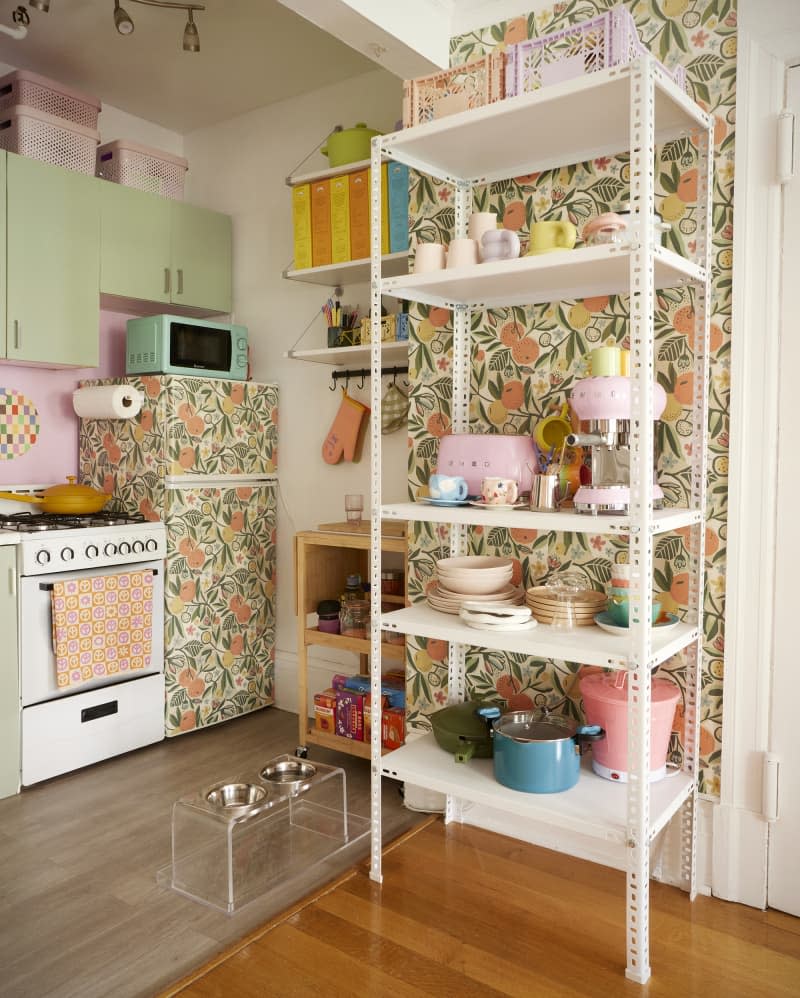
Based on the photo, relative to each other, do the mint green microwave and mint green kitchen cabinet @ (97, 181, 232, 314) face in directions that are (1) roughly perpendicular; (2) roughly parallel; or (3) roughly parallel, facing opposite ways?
roughly parallel

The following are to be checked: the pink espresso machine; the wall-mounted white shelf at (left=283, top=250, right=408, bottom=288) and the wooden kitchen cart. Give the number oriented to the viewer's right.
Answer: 0

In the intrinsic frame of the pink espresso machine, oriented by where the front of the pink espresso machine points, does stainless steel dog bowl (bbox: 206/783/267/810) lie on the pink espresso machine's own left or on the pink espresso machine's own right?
on the pink espresso machine's own right

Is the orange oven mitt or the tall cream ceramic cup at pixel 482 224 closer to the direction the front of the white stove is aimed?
the tall cream ceramic cup

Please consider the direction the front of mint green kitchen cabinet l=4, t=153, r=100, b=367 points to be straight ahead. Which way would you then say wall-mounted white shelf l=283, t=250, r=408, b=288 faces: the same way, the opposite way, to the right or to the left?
to the right

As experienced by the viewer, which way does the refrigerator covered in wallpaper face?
facing the viewer and to the right of the viewer

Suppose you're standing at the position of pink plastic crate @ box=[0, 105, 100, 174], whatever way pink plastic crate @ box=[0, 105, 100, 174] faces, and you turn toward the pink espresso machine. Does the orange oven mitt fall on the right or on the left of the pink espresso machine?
left

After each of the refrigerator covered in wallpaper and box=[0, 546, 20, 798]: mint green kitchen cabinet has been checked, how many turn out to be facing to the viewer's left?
0

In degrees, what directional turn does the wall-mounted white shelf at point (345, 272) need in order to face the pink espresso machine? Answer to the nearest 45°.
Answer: approximately 90° to its left

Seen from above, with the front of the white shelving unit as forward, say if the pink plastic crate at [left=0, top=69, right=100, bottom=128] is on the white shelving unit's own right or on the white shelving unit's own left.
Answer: on the white shelving unit's own right

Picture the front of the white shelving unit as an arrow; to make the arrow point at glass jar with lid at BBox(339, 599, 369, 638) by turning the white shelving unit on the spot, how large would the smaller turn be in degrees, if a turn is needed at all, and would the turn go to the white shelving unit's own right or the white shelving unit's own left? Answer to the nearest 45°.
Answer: approximately 90° to the white shelving unit's own right

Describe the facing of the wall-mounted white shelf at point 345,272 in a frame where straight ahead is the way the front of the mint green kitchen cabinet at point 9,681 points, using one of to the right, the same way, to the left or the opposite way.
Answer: to the right

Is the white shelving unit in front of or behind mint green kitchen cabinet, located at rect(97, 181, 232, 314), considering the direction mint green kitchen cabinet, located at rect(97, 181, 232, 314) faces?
in front
